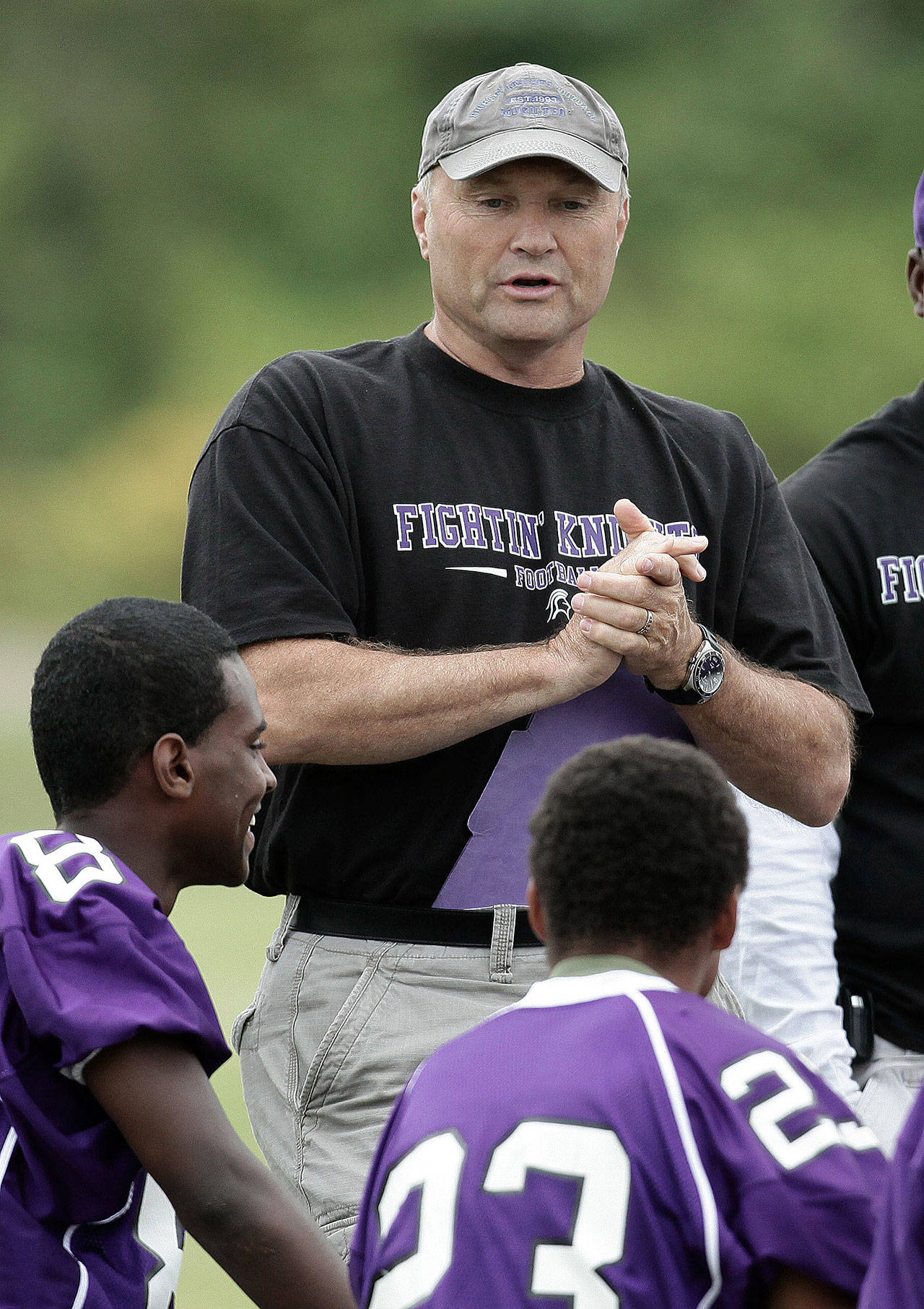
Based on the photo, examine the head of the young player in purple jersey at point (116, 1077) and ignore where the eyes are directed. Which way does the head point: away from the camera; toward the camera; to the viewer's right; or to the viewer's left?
to the viewer's right

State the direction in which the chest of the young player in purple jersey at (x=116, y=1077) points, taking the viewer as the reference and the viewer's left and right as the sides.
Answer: facing to the right of the viewer

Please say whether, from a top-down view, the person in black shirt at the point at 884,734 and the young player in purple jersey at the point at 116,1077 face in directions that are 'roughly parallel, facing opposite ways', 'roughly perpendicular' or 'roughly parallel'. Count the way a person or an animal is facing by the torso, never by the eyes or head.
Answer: roughly perpendicular

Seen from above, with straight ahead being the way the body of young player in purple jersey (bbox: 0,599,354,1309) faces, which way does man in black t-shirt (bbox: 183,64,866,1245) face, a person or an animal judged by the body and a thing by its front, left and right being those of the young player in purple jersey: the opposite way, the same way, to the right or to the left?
to the right

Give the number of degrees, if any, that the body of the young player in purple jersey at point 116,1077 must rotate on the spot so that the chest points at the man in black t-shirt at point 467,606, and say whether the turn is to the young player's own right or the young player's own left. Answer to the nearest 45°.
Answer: approximately 45° to the young player's own left

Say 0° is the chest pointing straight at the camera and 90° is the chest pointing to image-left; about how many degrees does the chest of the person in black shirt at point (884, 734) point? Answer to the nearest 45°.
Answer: approximately 0°

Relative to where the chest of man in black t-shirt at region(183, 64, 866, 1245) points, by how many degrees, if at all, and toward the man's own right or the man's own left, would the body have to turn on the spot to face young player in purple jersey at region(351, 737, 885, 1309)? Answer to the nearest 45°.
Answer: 0° — they already face them

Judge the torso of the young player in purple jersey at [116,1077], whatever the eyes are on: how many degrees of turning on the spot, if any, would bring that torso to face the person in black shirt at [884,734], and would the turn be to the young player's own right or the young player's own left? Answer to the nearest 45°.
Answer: approximately 45° to the young player's own left

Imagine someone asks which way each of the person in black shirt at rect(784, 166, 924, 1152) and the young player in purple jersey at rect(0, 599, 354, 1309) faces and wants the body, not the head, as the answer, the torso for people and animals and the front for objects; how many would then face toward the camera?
1

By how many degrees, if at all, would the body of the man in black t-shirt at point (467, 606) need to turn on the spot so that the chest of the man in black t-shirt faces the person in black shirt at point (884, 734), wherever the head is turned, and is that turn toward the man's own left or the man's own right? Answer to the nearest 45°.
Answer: approximately 135° to the man's own left
